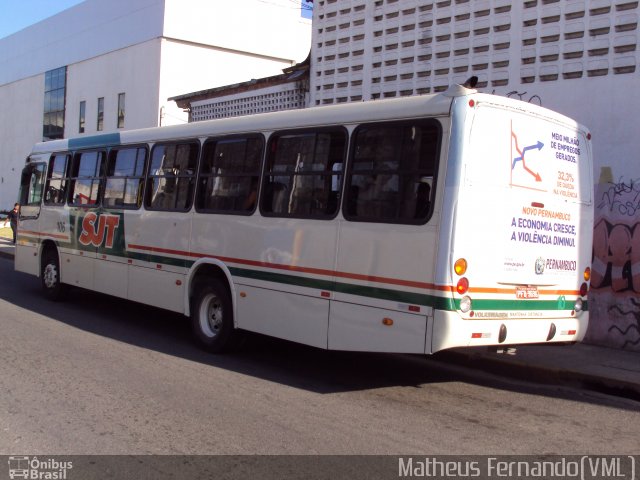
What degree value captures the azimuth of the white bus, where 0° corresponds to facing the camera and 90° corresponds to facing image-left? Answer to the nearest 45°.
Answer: approximately 135°
